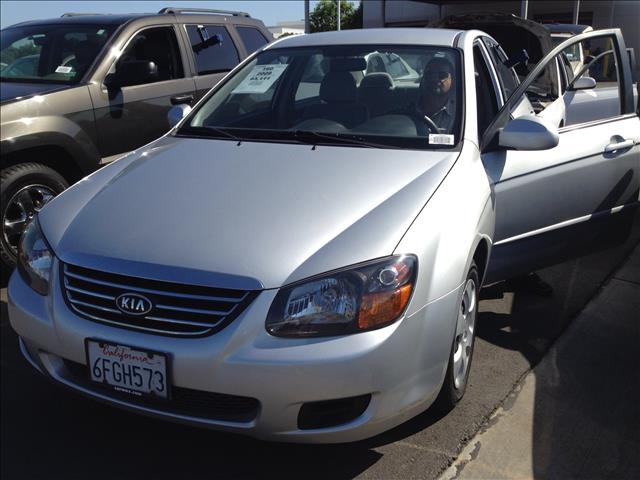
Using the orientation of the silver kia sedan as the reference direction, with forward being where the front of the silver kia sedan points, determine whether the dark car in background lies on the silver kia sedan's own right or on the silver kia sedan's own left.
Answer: on the silver kia sedan's own right

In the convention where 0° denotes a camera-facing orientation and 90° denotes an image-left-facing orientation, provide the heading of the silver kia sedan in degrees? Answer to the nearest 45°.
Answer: approximately 45°

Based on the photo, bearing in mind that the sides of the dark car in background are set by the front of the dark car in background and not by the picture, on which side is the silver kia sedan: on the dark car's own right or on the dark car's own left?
on the dark car's own left
